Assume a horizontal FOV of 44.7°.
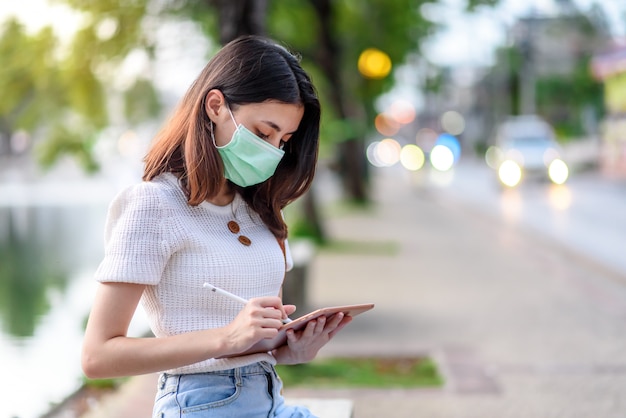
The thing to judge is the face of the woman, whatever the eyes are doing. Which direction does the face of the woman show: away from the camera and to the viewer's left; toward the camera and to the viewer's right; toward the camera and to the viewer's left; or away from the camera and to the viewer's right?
toward the camera and to the viewer's right

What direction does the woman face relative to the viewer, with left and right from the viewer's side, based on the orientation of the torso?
facing the viewer and to the right of the viewer

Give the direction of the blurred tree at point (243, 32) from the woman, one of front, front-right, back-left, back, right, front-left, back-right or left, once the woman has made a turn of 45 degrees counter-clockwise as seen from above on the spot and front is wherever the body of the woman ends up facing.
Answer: left

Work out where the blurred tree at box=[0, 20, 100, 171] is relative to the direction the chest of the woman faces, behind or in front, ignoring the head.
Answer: behind
